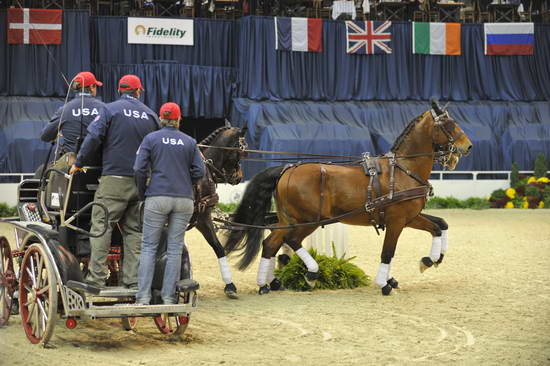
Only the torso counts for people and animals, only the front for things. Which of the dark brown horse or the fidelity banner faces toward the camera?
the fidelity banner

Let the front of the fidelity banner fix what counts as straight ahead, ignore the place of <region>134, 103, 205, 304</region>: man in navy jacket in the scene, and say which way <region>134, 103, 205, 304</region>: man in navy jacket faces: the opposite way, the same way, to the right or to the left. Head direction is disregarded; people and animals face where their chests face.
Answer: the opposite way

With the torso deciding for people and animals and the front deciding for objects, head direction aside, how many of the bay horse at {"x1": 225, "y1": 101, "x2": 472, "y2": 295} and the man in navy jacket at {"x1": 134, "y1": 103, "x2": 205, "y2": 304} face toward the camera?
0

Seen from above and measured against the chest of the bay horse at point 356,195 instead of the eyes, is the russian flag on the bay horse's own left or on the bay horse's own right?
on the bay horse's own left

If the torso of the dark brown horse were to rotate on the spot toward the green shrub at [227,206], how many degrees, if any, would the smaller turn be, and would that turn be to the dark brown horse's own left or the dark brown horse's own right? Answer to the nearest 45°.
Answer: approximately 90° to the dark brown horse's own left

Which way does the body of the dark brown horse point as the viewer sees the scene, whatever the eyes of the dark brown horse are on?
to the viewer's right

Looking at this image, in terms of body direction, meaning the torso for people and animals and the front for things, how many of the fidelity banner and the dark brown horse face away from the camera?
0

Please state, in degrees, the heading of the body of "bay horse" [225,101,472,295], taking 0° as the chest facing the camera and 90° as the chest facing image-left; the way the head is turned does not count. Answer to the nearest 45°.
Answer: approximately 270°

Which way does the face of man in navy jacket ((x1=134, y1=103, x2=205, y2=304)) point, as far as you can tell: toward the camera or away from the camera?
away from the camera

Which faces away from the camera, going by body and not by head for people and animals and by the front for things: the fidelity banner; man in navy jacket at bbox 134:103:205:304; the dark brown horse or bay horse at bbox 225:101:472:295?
the man in navy jacket

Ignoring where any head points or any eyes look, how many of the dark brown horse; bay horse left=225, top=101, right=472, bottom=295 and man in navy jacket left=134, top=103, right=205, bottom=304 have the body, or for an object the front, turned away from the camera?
1

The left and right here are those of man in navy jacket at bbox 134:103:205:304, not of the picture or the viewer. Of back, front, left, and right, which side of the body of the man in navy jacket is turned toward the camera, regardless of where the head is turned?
back

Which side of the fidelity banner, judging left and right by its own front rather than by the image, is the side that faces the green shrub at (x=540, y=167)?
left

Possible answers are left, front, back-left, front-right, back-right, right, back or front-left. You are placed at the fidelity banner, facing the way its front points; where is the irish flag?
left

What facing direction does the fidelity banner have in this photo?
toward the camera

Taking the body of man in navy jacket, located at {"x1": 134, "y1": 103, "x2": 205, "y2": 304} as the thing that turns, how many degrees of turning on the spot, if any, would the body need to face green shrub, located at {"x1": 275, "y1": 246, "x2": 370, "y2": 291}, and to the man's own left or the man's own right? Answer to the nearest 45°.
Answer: approximately 45° to the man's own right

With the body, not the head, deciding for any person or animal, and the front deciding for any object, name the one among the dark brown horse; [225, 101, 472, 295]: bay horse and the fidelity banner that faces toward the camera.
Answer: the fidelity banner

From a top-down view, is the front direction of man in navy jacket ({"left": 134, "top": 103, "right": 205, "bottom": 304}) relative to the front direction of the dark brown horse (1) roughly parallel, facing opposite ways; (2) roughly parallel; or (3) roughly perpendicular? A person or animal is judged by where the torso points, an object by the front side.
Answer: roughly perpendicular
